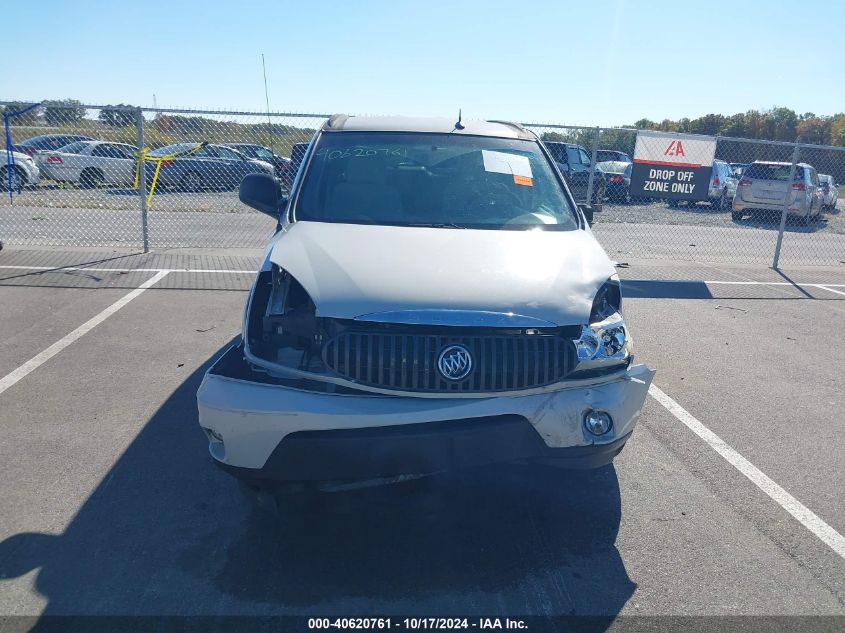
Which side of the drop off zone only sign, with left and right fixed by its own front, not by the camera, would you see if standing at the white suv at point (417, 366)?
front

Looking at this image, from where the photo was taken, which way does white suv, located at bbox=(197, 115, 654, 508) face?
toward the camera

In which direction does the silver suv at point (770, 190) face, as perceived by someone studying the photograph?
facing away from the viewer and to the right of the viewer

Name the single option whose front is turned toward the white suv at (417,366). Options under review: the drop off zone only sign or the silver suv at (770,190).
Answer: the drop off zone only sign

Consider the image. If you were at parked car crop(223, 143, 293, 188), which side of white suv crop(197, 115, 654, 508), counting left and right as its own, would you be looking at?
back

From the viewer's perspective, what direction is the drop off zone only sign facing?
toward the camera
